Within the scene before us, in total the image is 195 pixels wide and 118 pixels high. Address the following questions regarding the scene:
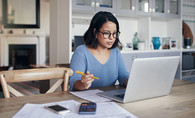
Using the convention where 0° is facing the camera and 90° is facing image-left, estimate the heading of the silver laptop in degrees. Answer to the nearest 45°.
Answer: approximately 135°

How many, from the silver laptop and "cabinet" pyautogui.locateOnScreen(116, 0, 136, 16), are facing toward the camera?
1

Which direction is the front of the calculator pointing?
toward the camera

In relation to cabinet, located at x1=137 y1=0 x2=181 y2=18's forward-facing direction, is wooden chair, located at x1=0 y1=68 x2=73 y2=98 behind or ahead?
ahead

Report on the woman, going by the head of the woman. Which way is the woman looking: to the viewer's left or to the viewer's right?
to the viewer's right

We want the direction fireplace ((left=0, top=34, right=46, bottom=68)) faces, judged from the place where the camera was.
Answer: facing the viewer

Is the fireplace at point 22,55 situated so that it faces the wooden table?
yes

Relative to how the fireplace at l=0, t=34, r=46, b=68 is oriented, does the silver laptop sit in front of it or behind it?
in front
